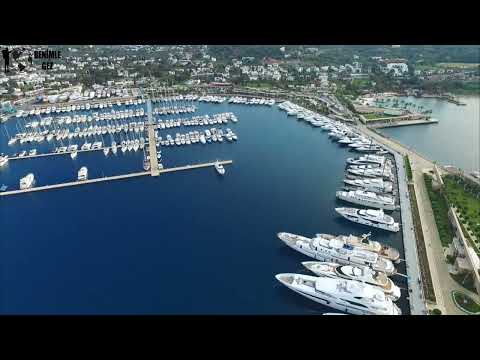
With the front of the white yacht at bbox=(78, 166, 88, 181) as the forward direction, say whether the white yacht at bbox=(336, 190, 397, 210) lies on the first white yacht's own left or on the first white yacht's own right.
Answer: on the first white yacht's own right

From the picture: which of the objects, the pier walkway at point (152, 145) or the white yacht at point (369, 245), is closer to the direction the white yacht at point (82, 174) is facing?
the pier walkway

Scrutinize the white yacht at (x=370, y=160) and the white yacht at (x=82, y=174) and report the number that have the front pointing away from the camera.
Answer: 1

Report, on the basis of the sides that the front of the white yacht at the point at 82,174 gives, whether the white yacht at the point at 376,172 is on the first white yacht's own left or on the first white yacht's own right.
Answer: on the first white yacht's own right

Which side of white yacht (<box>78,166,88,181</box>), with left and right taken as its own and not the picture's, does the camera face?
back

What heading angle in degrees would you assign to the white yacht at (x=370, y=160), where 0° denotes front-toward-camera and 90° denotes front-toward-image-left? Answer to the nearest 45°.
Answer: approximately 90°

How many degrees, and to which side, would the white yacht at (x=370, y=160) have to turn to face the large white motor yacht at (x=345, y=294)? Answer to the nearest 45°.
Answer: approximately 90° to its left

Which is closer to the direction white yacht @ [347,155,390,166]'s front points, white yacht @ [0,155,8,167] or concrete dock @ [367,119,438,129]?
the white yacht

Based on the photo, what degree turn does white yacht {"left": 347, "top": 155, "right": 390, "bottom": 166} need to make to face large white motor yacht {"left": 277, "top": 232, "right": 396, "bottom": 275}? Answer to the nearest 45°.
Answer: approximately 90° to its left

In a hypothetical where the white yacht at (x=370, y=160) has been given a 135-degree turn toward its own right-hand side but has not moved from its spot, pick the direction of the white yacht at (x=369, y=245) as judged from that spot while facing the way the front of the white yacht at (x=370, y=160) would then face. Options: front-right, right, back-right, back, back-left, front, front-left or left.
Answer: back-right

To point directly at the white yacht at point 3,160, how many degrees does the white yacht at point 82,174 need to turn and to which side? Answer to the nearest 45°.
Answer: approximately 45° to its left
